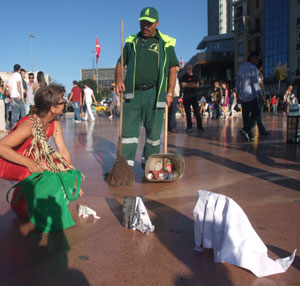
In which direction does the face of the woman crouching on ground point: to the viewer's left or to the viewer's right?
to the viewer's right

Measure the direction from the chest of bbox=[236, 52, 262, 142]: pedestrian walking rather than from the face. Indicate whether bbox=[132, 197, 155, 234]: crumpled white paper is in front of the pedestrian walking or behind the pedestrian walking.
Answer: behind

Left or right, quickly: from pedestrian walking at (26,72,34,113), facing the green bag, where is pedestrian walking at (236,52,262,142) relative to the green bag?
left

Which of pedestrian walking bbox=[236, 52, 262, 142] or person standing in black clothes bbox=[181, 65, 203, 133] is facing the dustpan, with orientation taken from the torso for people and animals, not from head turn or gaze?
person standing in black clothes bbox=[181, 65, 203, 133]

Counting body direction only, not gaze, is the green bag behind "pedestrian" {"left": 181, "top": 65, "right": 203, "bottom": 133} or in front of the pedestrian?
in front

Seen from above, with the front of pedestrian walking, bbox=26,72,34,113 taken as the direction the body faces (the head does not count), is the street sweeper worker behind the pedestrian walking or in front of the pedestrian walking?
in front

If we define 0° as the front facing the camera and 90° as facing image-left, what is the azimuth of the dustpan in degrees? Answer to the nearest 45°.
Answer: approximately 0°

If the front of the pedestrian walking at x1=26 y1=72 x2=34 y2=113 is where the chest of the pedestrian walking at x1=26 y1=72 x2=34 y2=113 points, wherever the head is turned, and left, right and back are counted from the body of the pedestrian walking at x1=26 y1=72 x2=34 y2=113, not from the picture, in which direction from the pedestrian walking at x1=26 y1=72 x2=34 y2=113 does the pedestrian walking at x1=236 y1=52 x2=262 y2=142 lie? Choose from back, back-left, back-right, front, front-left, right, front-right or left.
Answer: front-left

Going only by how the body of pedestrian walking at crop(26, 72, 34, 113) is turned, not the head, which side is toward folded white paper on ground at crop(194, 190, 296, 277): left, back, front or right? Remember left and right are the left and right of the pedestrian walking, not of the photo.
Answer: front

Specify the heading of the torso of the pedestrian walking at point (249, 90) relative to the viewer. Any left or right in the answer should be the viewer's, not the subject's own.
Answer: facing away from the viewer and to the right of the viewer

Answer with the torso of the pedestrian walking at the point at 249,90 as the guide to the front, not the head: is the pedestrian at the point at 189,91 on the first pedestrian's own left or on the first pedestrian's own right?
on the first pedestrian's own left

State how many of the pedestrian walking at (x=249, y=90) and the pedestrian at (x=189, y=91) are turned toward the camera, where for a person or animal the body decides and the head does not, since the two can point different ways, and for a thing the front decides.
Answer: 1

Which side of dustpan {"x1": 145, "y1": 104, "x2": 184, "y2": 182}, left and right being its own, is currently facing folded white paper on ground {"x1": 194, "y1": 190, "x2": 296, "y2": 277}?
front

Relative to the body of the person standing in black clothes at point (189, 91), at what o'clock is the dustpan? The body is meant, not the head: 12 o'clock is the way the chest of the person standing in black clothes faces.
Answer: The dustpan is roughly at 12 o'clock from the person standing in black clothes.
